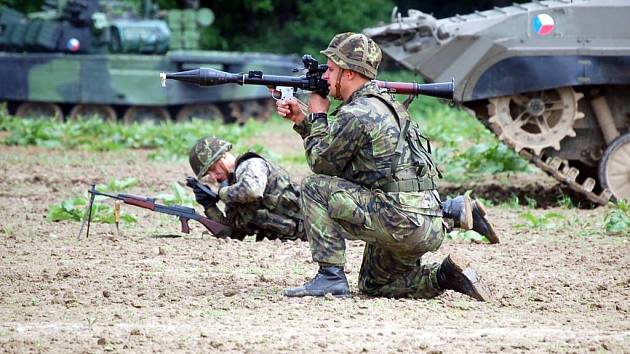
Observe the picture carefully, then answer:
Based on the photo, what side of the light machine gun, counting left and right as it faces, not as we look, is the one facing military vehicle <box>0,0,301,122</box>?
right

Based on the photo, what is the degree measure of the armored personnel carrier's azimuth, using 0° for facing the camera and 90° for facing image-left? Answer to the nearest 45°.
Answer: approximately 90°

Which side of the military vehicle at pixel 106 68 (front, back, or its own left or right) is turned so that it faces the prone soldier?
left

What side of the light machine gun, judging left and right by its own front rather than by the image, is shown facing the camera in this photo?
left

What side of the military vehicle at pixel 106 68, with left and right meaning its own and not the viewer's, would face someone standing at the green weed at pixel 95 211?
left

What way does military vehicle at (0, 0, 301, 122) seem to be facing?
to the viewer's left

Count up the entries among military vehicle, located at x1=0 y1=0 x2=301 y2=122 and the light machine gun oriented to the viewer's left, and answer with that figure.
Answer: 2

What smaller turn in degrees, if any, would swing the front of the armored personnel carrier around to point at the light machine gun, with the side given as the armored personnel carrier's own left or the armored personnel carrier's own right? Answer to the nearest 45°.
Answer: approximately 45° to the armored personnel carrier's own left
